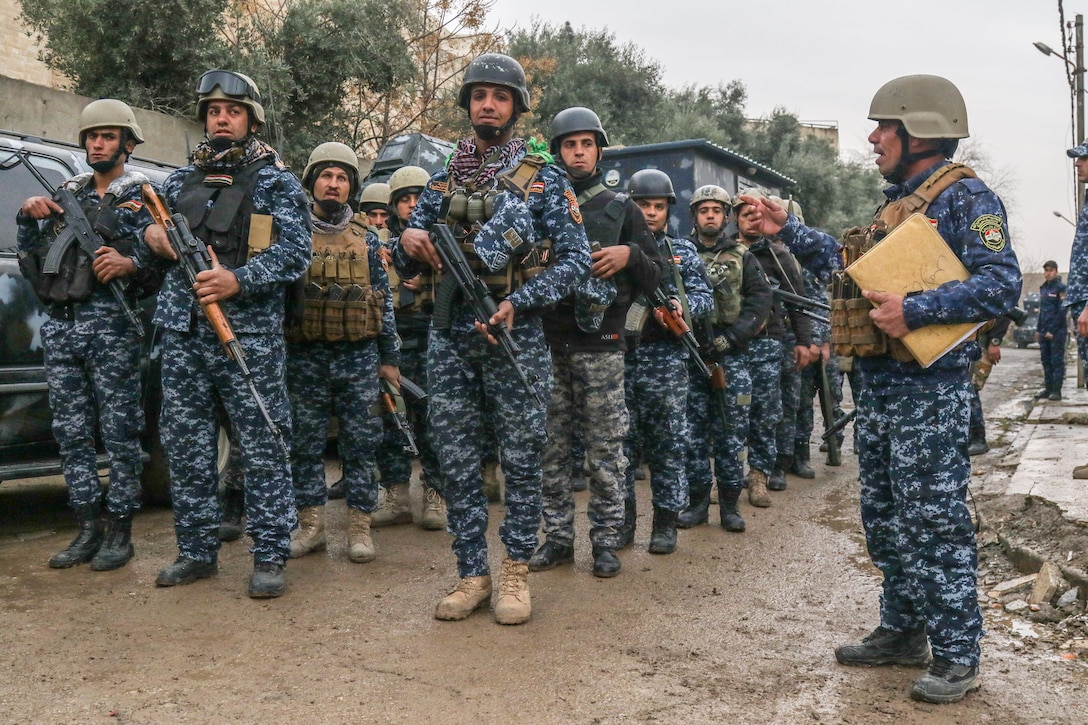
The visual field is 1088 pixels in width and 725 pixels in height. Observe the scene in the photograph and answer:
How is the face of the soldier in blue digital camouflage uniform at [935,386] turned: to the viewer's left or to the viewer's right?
to the viewer's left

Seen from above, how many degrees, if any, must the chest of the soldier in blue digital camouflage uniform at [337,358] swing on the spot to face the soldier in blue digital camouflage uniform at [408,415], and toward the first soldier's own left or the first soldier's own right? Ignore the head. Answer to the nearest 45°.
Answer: approximately 135° to the first soldier's own left

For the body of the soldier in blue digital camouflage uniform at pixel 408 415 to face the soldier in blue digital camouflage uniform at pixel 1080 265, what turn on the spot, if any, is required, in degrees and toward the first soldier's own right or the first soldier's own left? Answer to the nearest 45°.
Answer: approximately 90° to the first soldier's own left

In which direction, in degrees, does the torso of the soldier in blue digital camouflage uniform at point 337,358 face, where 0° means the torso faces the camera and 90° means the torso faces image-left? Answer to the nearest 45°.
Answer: approximately 0°

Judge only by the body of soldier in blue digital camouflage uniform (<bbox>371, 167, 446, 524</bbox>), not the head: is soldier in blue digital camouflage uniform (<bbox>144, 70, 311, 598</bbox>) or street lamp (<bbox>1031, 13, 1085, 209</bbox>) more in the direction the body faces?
the soldier in blue digital camouflage uniform

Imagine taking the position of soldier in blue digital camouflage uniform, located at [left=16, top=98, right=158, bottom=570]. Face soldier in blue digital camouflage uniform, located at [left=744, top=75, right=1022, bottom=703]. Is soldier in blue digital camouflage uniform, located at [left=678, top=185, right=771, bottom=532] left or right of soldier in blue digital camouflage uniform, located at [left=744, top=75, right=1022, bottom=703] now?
left

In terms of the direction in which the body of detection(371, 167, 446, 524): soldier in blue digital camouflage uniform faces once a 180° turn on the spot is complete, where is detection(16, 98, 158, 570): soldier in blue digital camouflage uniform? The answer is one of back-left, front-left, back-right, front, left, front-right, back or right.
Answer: back-left
